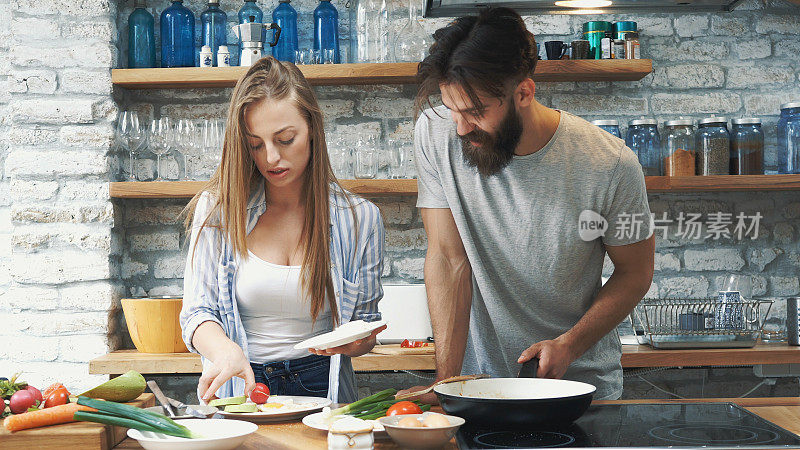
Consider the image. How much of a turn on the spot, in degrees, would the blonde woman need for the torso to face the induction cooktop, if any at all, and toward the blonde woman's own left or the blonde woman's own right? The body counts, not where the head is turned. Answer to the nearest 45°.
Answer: approximately 45° to the blonde woman's own left

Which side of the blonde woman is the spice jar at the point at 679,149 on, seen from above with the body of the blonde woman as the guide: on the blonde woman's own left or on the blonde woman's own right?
on the blonde woman's own left

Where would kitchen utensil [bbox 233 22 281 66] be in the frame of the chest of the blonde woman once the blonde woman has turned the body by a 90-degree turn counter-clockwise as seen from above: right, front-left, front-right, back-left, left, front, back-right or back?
left

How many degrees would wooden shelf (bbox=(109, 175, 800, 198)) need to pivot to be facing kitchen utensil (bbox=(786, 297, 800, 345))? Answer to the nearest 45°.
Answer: approximately 90° to its left
